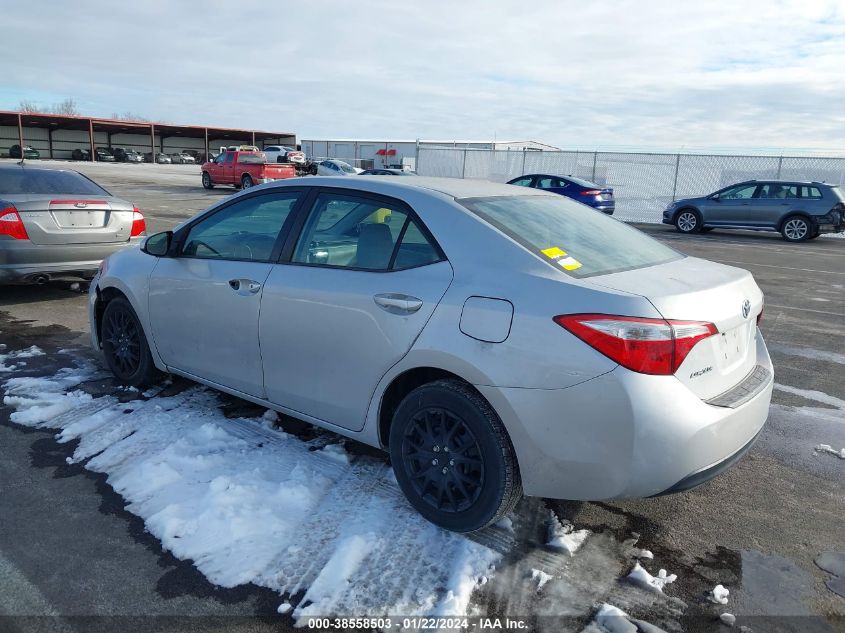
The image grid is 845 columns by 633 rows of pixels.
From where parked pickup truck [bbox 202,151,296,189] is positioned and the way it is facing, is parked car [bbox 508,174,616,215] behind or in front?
behind

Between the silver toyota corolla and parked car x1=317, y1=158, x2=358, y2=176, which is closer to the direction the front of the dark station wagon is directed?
the parked car

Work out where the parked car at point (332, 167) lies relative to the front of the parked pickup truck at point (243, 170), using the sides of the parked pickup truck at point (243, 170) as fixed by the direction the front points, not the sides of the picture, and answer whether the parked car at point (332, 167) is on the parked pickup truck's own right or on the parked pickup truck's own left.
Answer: on the parked pickup truck's own right

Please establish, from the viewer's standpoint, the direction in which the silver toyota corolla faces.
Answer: facing away from the viewer and to the left of the viewer

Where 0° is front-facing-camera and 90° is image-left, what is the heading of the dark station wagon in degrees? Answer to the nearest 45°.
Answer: approximately 90°

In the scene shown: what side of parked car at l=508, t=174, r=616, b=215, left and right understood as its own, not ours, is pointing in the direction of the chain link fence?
right

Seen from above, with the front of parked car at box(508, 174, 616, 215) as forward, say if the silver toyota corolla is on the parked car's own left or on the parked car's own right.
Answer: on the parked car's own left

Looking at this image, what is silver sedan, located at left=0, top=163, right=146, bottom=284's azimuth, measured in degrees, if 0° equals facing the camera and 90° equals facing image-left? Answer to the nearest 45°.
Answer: approximately 135°

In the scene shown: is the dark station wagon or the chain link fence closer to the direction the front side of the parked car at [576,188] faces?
the chain link fence

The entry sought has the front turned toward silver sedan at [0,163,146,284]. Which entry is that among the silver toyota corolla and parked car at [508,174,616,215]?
the silver toyota corolla

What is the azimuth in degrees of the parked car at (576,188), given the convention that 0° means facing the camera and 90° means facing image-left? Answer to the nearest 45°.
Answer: approximately 135°

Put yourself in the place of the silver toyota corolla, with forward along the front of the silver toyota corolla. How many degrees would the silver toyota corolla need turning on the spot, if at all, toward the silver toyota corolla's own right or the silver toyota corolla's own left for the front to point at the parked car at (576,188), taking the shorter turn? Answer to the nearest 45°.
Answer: approximately 45° to the silver toyota corolla's own right

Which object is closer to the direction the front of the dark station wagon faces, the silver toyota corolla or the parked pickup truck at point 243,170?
the parked pickup truck

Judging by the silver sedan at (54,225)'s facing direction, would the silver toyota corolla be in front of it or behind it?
behind

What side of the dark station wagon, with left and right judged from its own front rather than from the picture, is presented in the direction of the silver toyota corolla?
left

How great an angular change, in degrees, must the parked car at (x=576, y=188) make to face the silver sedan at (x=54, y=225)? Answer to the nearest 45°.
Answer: approximately 135° to its left
